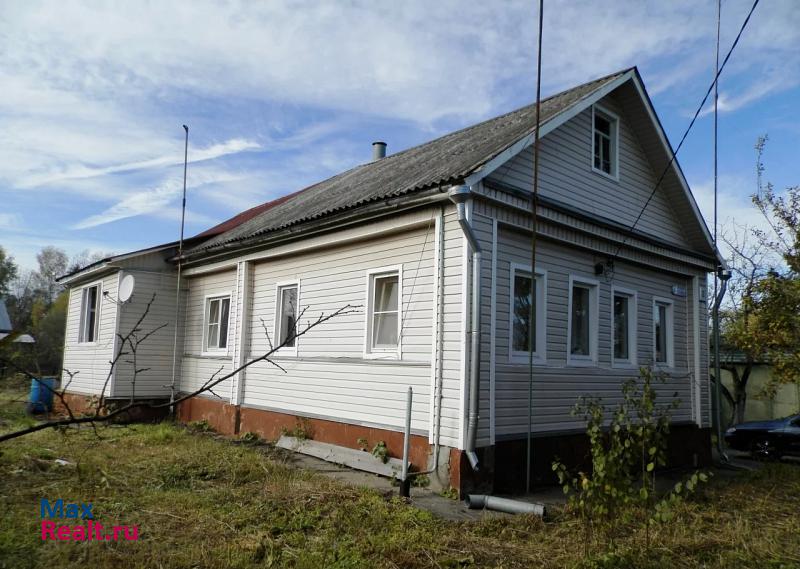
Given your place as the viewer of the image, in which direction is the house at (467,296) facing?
facing the viewer and to the right of the viewer

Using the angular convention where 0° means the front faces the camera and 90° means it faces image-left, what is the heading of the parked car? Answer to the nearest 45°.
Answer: approximately 90°

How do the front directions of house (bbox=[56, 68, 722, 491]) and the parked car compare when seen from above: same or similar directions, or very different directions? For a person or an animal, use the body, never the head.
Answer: very different directions

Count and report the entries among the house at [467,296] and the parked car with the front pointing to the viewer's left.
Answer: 1

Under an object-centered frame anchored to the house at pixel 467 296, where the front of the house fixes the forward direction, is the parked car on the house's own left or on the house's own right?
on the house's own left

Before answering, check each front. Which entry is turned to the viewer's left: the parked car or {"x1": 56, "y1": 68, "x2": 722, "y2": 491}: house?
the parked car
